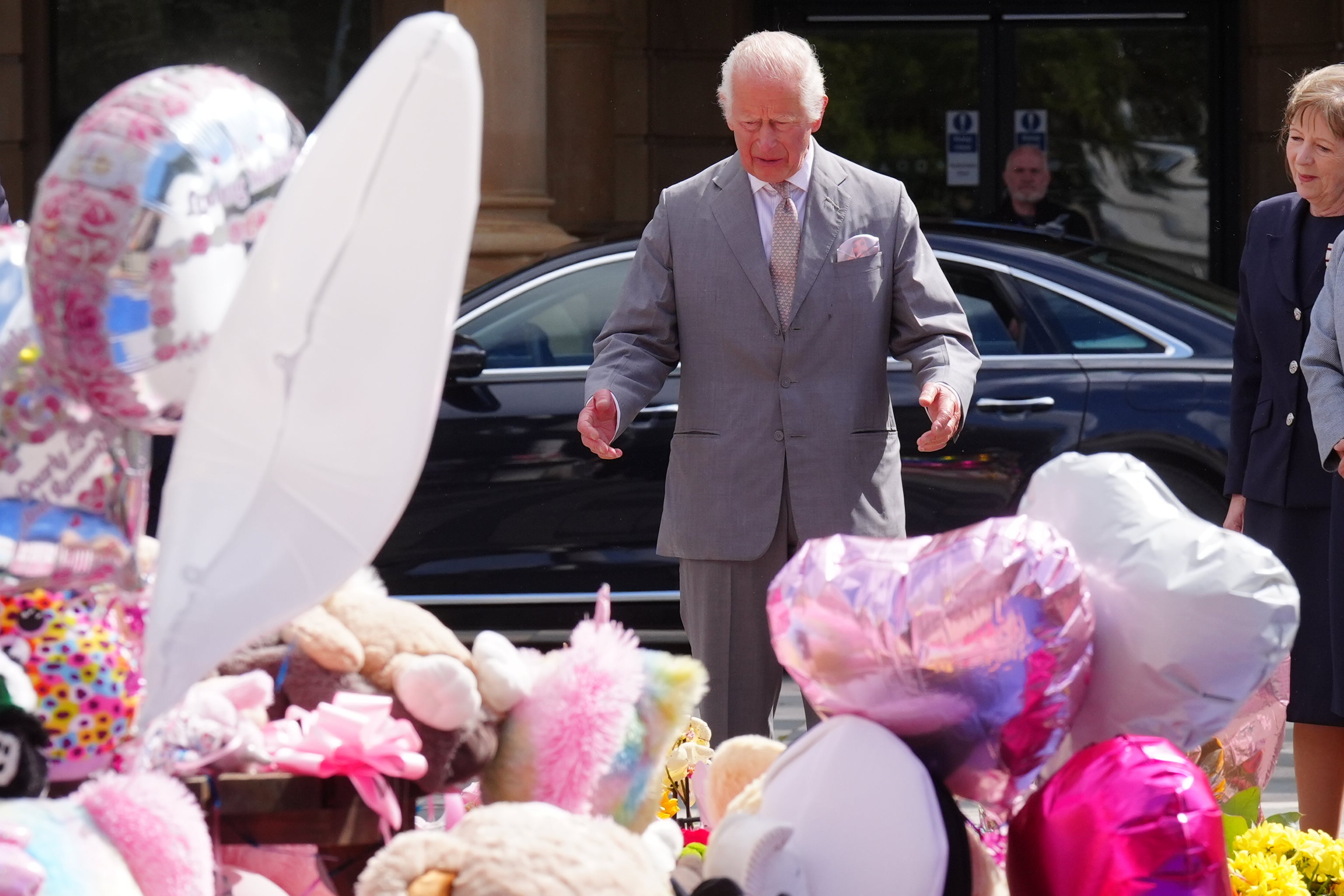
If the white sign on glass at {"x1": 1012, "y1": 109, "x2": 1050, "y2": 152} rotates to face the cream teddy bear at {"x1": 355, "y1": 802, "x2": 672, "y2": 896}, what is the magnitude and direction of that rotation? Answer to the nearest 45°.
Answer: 0° — it already faces it

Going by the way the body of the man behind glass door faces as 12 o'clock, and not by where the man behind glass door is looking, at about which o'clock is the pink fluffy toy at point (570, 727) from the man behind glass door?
The pink fluffy toy is roughly at 12 o'clock from the man behind glass door.

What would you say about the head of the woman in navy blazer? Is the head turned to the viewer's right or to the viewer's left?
to the viewer's left

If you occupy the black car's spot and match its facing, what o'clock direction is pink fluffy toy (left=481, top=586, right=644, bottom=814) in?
The pink fluffy toy is roughly at 9 o'clock from the black car.

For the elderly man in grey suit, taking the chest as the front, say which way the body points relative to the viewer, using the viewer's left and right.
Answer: facing the viewer

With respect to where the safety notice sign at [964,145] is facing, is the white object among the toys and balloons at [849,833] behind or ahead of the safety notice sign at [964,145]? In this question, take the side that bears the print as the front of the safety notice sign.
ahead

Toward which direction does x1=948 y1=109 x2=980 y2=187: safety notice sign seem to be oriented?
toward the camera

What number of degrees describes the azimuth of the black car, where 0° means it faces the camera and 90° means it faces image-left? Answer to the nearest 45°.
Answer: approximately 90°

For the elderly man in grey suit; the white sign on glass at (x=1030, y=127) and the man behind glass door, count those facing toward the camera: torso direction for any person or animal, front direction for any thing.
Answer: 3

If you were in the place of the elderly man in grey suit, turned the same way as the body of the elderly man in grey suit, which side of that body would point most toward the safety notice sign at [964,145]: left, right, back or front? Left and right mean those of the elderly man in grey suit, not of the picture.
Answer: back
